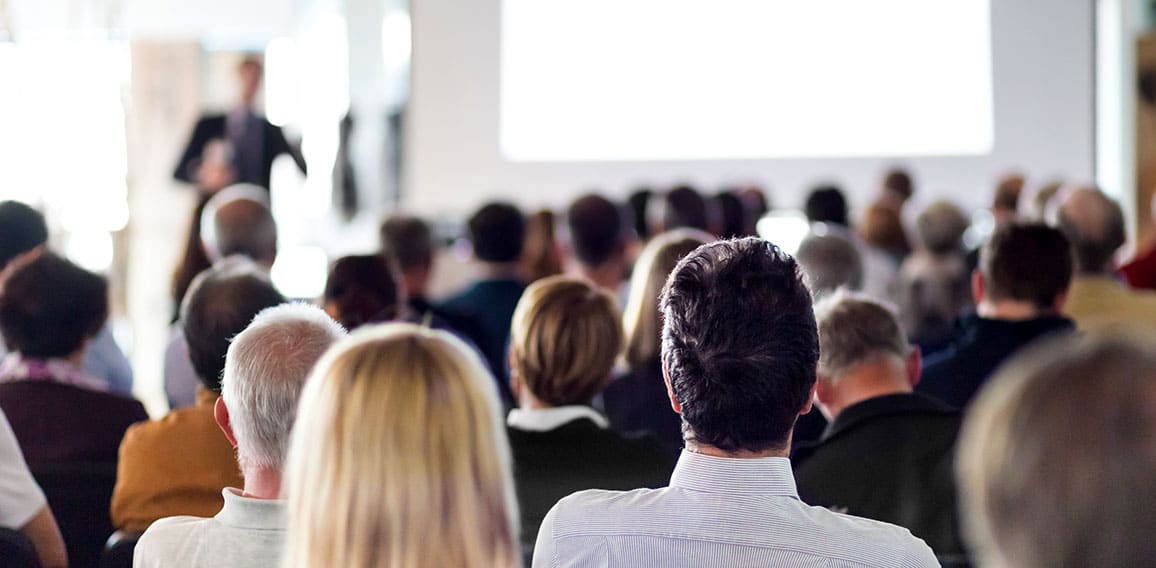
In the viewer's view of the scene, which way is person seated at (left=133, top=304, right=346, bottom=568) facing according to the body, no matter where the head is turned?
away from the camera

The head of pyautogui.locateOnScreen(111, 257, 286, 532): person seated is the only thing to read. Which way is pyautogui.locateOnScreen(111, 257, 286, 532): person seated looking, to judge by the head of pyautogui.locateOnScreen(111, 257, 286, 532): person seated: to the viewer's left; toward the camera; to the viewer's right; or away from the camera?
away from the camera

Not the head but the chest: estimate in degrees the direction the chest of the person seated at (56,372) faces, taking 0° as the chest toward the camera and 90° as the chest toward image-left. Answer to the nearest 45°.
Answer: approximately 180°

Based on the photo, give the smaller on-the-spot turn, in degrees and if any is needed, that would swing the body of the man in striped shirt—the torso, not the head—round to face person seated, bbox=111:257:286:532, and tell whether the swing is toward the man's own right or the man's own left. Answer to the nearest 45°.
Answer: approximately 45° to the man's own left

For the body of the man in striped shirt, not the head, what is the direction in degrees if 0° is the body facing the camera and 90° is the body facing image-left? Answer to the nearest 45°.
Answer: approximately 180°

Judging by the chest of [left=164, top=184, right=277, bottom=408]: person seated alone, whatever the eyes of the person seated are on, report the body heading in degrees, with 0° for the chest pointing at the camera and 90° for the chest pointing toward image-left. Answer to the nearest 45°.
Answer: approximately 180°

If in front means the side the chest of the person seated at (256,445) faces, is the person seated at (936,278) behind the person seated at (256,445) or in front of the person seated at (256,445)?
in front

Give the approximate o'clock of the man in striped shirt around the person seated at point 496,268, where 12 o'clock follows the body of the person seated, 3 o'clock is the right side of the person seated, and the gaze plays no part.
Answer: The man in striped shirt is roughly at 6 o'clock from the person seated.

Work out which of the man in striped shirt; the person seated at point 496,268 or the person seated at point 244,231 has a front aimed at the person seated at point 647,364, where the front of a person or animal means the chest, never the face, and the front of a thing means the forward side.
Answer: the man in striped shirt
